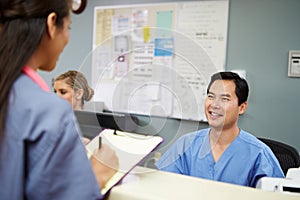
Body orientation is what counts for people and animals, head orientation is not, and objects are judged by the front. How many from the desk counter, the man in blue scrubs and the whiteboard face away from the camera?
0

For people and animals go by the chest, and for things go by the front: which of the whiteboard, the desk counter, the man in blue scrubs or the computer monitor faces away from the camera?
the computer monitor

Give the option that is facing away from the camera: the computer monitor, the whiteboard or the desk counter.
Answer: the computer monitor

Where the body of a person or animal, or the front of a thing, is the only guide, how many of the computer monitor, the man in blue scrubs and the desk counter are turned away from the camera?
1

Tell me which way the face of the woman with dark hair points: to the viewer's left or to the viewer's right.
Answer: to the viewer's right

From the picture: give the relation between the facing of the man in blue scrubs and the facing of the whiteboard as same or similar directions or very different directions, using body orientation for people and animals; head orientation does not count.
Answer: same or similar directions

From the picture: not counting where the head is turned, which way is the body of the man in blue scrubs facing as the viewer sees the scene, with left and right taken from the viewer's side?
facing the viewer and to the left of the viewer

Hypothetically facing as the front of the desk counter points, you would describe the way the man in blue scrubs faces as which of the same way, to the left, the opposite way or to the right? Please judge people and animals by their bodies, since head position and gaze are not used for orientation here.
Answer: the same way

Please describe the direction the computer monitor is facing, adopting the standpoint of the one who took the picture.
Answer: facing away from the viewer

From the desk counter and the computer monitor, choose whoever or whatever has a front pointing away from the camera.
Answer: the computer monitor
